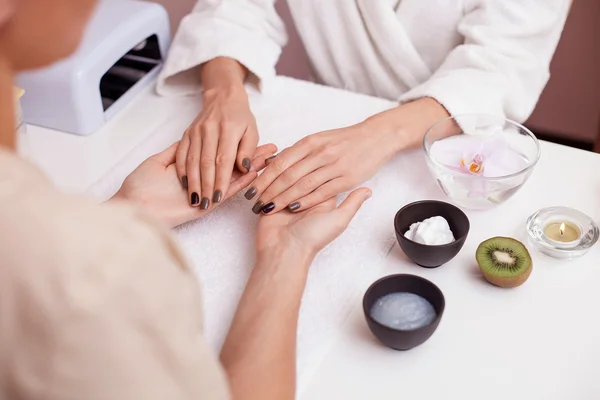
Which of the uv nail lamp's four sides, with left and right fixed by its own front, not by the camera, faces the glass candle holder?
front

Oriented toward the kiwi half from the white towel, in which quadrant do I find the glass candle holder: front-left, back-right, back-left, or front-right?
front-left

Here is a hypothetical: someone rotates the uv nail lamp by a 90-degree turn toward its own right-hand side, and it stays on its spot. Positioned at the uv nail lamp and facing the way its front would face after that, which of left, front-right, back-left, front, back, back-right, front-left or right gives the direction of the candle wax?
left

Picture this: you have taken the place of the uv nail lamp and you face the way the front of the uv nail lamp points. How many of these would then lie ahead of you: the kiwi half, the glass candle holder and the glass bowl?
3

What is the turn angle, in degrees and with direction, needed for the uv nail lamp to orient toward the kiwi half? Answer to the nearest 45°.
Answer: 0° — it already faces it

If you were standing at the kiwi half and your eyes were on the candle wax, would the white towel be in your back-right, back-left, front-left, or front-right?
back-left

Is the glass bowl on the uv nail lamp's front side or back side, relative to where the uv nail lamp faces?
on the front side

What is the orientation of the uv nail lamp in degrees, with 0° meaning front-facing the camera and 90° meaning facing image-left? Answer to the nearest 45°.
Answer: approximately 315°

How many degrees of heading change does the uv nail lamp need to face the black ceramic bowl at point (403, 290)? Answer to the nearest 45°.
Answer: approximately 45° to its right

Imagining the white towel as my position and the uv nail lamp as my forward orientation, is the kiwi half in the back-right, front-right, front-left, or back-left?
back-right
